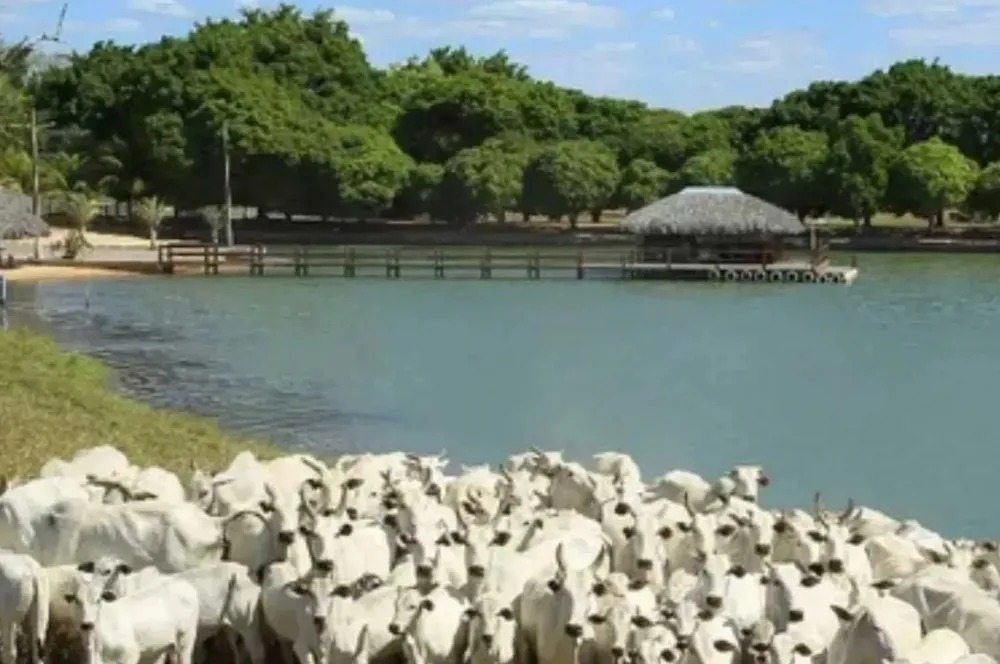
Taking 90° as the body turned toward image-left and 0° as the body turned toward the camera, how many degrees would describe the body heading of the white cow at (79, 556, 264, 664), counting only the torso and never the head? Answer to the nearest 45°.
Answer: approximately 90°

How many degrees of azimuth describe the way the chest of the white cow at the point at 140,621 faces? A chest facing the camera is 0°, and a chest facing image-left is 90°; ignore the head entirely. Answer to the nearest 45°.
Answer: approximately 45°

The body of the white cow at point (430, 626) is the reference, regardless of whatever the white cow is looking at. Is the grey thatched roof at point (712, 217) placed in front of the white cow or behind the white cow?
behind

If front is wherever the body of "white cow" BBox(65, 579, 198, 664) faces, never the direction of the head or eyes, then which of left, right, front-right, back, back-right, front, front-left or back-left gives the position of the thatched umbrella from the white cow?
back-right

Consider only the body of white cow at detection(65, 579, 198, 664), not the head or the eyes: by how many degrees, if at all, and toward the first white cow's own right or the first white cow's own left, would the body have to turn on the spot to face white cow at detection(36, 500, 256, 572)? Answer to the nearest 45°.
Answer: approximately 135° to the first white cow's own right

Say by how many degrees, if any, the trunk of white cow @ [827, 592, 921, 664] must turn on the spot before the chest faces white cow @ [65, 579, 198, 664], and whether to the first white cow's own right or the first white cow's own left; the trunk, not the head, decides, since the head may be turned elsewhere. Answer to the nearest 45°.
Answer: approximately 45° to the first white cow's own right

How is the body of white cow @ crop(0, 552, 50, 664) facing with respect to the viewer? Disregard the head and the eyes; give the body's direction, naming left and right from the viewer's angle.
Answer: facing to the left of the viewer

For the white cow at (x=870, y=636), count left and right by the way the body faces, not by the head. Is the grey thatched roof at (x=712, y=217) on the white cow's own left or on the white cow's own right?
on the white cow's own right

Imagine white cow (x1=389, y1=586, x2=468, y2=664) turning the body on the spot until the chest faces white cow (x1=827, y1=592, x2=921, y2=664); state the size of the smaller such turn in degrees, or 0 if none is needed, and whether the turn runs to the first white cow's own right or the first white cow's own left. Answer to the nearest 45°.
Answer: approximately 135° to the first white cow's own left

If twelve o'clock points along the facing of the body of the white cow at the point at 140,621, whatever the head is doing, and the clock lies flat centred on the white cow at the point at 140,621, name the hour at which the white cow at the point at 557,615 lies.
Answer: the white cow at the point at 557,615 is roughly at 8 o'clock from the white cow at the point at 140,621.
